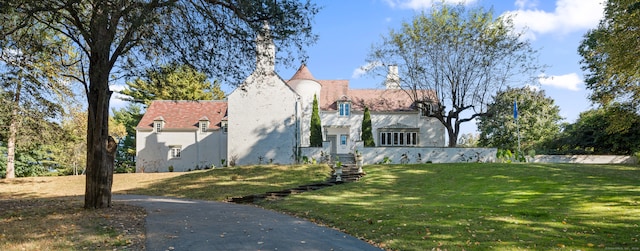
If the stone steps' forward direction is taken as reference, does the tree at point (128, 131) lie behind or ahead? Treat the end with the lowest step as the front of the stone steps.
behind

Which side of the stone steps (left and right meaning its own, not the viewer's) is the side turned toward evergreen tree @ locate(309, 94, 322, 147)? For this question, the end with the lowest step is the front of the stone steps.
back

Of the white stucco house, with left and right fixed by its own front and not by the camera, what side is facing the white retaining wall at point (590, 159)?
left

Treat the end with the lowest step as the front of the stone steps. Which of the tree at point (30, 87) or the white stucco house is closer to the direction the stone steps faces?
the tree

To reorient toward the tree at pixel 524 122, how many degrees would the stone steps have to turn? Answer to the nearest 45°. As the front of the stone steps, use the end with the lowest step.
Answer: approximately 135° to its left

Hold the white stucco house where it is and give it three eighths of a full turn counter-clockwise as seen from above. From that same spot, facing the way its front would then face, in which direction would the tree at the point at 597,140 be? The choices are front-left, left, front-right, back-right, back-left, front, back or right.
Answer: front-right

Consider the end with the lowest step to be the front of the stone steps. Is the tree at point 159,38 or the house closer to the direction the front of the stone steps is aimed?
the tree

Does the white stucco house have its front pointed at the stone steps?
yes

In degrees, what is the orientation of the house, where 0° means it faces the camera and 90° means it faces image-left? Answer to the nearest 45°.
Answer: approximately 0°

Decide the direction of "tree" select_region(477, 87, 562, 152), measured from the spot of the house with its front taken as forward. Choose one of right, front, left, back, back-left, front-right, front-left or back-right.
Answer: left

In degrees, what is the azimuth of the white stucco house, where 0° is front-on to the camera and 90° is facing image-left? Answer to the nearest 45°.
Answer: approximately 0°
